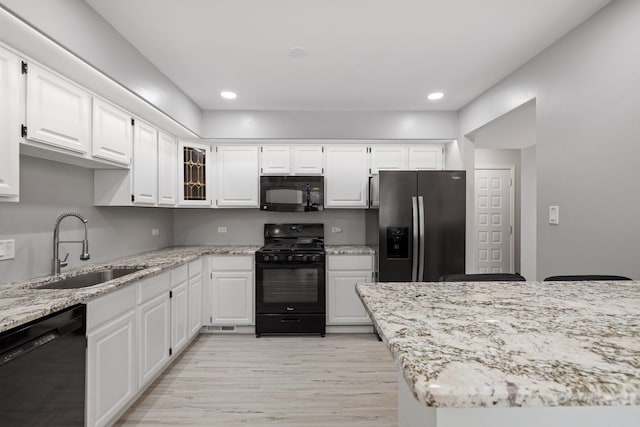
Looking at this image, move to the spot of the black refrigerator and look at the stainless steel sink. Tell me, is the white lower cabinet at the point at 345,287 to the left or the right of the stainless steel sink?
right

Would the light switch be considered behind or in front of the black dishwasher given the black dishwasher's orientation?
in front

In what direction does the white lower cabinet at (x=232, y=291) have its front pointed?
toward the camera

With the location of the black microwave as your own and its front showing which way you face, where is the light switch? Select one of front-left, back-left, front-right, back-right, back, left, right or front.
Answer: front-left

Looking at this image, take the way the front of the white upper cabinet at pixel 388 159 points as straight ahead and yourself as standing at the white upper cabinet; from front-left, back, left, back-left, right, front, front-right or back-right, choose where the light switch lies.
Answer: front-left

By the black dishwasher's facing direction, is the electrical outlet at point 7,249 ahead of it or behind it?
behind

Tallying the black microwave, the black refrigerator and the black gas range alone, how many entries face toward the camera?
3

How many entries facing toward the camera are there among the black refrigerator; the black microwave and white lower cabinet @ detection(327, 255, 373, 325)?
3

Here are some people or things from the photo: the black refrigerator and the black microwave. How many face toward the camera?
2

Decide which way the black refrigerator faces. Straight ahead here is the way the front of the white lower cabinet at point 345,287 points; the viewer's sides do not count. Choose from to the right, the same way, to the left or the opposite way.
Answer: the same way

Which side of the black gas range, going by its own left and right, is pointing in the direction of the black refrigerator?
left

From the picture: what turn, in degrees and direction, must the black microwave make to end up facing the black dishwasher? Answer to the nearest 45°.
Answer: approximately 45° to its right

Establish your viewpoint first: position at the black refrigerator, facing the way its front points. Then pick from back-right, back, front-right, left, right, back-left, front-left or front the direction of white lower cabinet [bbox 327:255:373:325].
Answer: right

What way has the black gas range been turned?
toward the camera

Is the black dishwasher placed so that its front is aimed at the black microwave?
no

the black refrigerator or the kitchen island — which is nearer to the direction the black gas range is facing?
the kitchen island

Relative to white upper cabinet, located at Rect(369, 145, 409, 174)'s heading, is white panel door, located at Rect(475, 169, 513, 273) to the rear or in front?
to the rear

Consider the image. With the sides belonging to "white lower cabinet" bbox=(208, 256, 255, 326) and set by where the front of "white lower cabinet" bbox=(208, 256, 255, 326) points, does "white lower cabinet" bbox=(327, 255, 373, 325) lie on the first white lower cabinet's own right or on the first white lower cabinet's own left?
on the first white lower cabinet's own left

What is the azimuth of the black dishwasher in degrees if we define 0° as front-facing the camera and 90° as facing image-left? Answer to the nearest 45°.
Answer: approximately 315°

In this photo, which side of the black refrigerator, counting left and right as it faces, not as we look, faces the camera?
front
